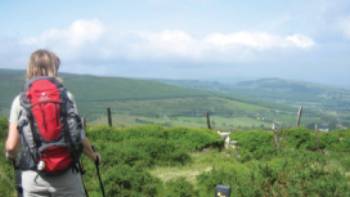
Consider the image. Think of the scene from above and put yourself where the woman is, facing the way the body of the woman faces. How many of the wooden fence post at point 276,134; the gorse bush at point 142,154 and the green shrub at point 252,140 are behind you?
0

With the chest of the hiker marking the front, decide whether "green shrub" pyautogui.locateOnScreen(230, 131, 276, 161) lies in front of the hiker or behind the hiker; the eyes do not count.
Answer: in front

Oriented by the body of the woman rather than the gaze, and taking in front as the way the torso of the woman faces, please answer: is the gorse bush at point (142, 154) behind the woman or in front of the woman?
in front

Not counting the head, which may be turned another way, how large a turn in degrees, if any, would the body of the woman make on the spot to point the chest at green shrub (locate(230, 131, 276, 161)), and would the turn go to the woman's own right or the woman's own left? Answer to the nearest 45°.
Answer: approximately 45° to the woman's own right

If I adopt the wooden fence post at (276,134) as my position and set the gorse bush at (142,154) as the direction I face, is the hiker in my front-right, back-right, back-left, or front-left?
front-left

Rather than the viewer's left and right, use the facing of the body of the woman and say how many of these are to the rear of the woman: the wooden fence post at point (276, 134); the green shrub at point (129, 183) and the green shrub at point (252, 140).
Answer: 0

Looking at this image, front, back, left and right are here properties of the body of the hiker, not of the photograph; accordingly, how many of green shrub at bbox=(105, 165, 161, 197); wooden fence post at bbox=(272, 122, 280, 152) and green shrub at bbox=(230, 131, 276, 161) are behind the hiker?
0

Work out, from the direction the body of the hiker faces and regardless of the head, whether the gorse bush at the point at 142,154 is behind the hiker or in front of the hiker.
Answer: in front

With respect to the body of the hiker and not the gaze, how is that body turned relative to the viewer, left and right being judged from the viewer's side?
facing away from the viewer

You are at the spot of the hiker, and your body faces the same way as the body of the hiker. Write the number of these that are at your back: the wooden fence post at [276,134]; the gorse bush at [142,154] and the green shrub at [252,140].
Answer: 0
